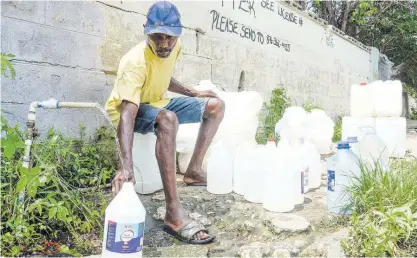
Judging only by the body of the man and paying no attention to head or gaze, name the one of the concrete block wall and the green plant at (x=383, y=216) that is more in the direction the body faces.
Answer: the green plant

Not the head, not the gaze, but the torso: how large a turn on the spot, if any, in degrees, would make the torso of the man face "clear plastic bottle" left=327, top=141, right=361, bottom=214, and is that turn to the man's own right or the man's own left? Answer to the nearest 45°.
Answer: approximately 45° to the man's own left

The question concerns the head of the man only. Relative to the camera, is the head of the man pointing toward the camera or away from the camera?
toward the camera

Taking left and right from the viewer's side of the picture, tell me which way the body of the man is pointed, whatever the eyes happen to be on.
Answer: facing the viewer and to the right of the viewer

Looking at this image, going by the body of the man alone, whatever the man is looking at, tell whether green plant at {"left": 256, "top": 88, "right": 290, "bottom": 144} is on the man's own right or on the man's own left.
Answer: on the man's own left

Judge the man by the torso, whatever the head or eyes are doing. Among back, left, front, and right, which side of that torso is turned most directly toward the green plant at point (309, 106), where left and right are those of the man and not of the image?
left

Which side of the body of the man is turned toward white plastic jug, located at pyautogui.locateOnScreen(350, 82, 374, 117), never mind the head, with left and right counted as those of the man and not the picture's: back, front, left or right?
left

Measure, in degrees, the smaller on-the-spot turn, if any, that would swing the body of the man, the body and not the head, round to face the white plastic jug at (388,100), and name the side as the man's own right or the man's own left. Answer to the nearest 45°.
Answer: approximately 90° to the man's own left

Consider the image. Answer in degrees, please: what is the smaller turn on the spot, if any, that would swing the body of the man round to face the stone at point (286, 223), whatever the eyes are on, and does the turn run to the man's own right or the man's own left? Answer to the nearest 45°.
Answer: approximately 45° to the man's own left

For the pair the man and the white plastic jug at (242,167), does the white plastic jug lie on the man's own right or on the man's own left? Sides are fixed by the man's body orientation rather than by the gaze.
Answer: on the man's own left

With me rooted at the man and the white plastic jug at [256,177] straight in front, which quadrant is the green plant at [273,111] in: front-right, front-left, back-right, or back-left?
front-left
